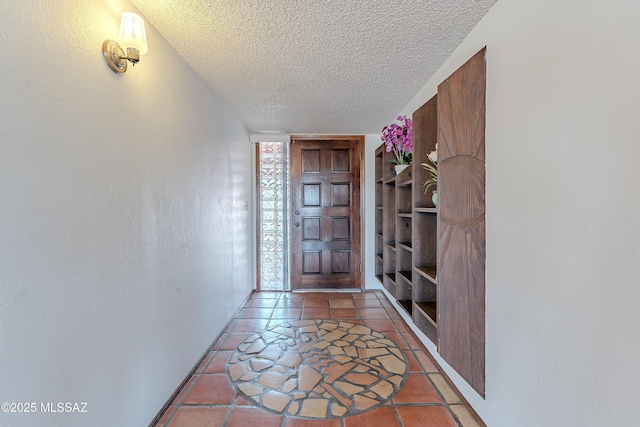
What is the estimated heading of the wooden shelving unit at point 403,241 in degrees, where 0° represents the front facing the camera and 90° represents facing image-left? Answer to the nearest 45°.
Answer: approximately 90°

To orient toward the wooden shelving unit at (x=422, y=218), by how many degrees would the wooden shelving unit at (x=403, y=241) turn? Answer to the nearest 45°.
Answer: approximately 90° to its left

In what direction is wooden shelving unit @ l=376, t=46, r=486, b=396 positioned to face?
to the viewer's left

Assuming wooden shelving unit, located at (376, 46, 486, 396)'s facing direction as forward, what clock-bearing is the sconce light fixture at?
The sconce light fixture is roughly at 11 o'clock from the wooden shelving unit.
